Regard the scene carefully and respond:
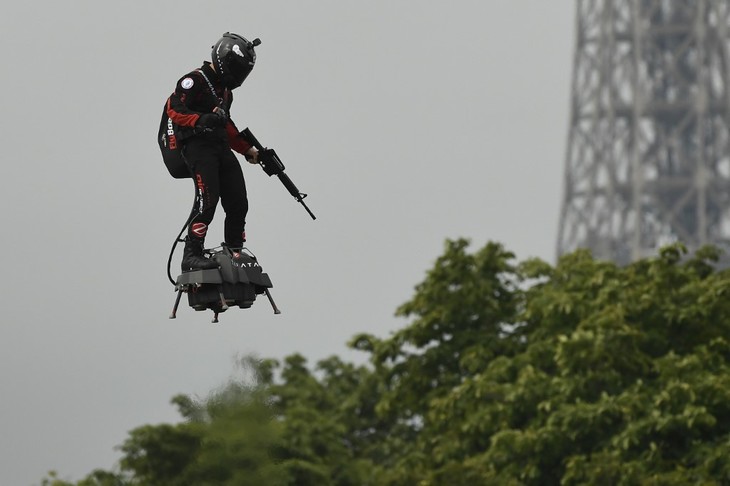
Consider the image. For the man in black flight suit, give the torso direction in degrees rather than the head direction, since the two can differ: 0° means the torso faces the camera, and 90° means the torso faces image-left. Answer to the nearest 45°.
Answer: approximately 315°
